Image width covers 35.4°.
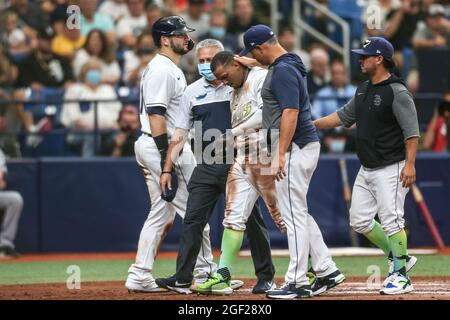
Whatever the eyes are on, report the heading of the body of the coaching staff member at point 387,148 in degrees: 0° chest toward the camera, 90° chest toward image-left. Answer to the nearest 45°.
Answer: approximately 45°

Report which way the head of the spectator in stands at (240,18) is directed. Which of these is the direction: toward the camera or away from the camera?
toward the camera

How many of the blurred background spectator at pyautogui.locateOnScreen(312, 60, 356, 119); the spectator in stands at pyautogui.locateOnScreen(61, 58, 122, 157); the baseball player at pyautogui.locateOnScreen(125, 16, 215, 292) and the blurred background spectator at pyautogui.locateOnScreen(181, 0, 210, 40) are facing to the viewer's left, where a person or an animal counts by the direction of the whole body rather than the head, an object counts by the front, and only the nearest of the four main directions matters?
0

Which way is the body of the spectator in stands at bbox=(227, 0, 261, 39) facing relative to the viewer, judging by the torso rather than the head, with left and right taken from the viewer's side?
facing the viewer

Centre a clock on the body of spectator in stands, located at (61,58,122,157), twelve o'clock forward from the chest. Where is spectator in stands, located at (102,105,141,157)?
spectator in stands, located at (102,105,141,157) is roughly at 10 o'clock from spectator in stands, located at (61,58,122,157).

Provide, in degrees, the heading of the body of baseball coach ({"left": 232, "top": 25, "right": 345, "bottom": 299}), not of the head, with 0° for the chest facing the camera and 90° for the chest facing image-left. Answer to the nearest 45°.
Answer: approximately 90°

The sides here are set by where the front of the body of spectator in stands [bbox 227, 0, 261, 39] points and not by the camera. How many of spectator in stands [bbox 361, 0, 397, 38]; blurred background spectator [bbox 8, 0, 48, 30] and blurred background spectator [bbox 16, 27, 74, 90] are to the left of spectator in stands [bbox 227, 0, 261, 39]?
1

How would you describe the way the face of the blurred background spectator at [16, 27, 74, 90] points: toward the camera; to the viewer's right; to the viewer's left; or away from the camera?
toward the camera

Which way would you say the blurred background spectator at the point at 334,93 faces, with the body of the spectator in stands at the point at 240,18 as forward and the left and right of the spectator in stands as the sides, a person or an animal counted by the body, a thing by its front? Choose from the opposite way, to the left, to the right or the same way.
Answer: the same way

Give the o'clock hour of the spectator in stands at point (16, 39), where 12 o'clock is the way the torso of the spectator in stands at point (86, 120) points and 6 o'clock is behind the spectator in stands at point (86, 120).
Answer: the spectator in stands at point (16, 39) is roughly at 5 o'clock from the spectator in stands at point (86, 120).
